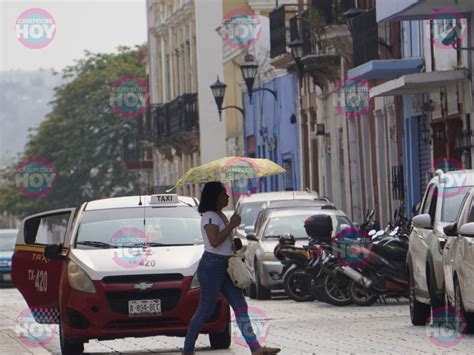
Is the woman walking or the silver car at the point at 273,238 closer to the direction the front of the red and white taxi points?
the woman walking

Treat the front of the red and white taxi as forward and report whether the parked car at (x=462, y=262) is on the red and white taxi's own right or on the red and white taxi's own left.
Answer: on the red and white taxi's own left

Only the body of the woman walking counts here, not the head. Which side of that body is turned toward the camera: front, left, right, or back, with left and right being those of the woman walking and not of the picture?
right

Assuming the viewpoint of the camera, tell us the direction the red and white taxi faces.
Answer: facing the viewer

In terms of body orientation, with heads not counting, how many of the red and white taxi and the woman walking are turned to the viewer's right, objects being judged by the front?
1

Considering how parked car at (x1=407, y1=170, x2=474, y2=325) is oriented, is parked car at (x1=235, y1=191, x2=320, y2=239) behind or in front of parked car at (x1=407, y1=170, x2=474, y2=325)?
behind

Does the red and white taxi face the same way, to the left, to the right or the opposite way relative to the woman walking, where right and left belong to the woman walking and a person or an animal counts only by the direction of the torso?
to the right

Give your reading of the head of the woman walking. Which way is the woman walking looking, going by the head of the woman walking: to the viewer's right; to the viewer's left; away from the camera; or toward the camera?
to the viewer's right

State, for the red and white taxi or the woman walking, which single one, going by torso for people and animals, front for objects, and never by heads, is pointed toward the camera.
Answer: the red and white taxi

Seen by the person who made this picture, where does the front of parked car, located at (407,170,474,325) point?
facing the viewer and to the right of the viewer

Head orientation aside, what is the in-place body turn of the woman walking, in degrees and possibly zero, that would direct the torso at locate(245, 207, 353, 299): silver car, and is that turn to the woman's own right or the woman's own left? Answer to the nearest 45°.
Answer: approximately 90° to the woman's own left

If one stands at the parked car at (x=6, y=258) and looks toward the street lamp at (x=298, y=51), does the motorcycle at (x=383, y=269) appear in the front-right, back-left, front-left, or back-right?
front-right

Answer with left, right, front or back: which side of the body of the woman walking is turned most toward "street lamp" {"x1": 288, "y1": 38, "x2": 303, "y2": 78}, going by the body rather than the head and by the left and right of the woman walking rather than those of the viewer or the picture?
left
